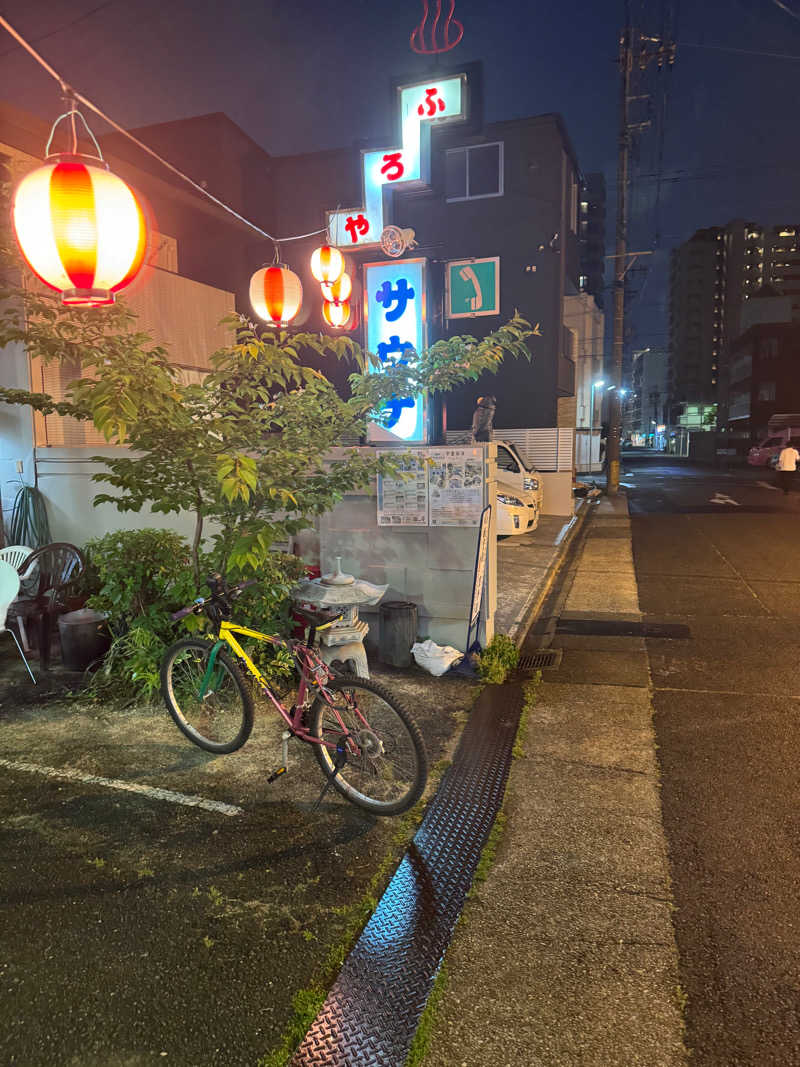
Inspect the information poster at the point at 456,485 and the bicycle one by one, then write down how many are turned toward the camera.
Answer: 1

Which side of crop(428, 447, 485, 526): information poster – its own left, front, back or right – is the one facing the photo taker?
front

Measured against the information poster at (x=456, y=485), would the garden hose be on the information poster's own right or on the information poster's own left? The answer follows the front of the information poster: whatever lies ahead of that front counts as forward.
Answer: on the information poster's own right

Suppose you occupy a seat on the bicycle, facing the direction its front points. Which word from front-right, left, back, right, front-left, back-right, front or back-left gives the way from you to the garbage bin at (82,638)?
front

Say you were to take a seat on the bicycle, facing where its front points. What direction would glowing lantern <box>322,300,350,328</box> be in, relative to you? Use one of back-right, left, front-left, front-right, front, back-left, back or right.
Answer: front-right

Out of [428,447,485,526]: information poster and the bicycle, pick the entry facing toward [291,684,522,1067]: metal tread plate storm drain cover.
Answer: the information poster

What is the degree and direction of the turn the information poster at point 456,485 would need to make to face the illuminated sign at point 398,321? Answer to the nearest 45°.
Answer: approximately 180°

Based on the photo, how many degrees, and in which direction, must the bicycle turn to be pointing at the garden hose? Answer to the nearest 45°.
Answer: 0° — it already faces it

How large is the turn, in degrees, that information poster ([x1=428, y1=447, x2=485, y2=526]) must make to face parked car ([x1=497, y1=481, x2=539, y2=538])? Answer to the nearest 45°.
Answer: approximately 180°

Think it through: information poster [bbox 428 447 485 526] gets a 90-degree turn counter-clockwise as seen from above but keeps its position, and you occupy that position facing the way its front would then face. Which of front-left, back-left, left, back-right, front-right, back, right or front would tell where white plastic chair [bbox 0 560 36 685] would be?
back

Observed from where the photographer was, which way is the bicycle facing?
facing away from the viewer and to the left of the viewer

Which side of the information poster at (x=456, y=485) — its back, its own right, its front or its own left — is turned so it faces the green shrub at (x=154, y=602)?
right

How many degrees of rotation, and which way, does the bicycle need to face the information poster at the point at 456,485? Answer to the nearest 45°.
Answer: approximately 90° to its right

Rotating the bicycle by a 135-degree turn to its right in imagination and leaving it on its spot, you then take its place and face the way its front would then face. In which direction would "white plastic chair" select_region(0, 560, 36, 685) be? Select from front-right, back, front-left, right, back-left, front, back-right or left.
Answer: back-left

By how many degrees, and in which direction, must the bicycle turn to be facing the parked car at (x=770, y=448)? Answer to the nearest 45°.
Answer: approximately 90° to its right

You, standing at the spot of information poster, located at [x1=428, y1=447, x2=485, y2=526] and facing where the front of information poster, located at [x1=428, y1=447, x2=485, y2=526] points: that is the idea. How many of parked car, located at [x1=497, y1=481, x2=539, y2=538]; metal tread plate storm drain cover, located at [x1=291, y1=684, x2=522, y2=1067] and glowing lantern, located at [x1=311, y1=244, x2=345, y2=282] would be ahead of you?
1

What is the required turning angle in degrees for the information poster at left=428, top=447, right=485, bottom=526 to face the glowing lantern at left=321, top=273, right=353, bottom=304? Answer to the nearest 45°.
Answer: approximately 135° to its right

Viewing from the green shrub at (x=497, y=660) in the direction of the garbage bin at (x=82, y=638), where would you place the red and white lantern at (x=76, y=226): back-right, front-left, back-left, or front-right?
front-left

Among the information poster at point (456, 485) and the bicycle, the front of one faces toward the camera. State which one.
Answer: the information poster
